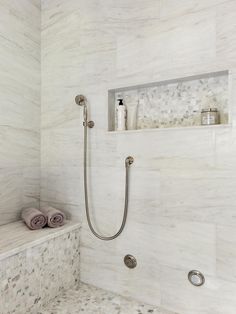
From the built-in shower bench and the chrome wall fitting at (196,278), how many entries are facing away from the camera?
0

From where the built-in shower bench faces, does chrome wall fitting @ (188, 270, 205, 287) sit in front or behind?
in front

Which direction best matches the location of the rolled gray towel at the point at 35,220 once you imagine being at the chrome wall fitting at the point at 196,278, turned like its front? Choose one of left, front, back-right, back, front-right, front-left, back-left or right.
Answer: front-right

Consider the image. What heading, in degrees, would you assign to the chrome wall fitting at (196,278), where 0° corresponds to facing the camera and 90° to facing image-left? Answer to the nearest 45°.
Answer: approximately 45°

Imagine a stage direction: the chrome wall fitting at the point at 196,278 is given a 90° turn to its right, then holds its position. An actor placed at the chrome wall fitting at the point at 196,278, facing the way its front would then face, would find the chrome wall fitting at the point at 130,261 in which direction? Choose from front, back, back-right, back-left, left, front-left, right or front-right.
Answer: front-left

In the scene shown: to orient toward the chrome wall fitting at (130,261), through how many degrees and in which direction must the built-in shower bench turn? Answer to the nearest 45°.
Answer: approximately 45° to its left

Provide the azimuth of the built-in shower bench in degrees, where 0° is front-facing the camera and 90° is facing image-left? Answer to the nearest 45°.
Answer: approximately 315°
